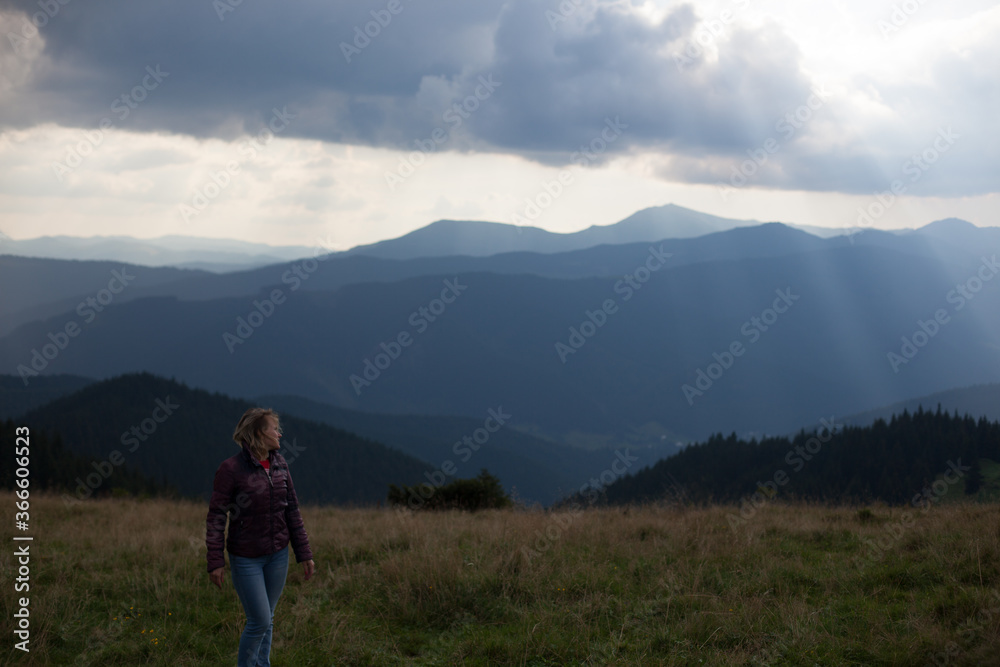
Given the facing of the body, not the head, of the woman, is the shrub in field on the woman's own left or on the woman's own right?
on the woman's own left

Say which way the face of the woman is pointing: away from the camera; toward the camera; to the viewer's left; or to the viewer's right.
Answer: to the viewer's right

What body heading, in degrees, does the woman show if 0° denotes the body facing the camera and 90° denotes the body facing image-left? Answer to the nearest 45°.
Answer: approximately 315°
